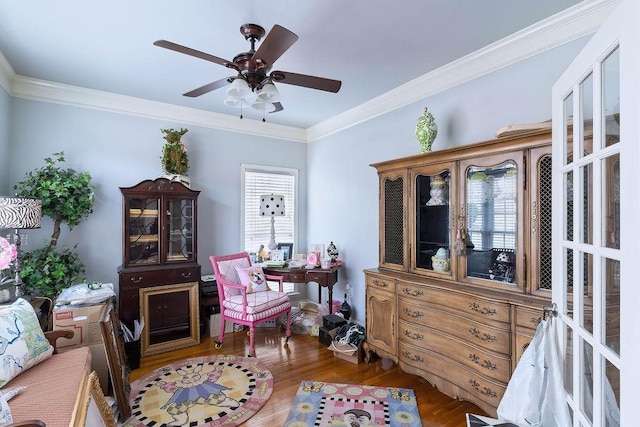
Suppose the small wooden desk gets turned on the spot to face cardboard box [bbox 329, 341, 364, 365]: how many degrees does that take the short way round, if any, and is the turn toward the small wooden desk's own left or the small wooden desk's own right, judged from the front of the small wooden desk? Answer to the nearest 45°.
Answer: approximately 90° to the small wooden desk's own left

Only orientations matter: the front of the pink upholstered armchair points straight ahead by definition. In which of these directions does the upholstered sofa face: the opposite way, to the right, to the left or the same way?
to the left

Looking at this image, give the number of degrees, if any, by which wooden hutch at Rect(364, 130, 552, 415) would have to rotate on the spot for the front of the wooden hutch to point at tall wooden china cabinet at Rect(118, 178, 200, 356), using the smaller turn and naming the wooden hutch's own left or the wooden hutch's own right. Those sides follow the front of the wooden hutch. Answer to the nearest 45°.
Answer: approximately 45° to the wooden hutch's own right

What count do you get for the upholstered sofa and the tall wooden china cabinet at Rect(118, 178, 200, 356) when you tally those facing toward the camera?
1

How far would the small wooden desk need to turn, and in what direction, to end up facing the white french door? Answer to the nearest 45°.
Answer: approximately 45° to its left

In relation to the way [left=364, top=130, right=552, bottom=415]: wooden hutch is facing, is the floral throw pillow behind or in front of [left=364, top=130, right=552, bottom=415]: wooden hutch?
in front

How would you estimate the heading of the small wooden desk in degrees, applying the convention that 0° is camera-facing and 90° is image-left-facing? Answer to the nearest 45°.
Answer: approximately 45°

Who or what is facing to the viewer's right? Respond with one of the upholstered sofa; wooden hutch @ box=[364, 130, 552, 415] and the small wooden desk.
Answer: the upholstered sofa

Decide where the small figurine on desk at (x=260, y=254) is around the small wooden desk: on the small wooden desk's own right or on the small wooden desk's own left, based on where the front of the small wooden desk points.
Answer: on the small wooden desk's own right

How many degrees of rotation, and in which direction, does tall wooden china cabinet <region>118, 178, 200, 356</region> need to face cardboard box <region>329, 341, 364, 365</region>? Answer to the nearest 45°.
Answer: approximately 45° to its left

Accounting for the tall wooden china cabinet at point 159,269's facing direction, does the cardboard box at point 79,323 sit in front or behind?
in front

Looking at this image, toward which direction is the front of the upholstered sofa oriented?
to the viewer's right
